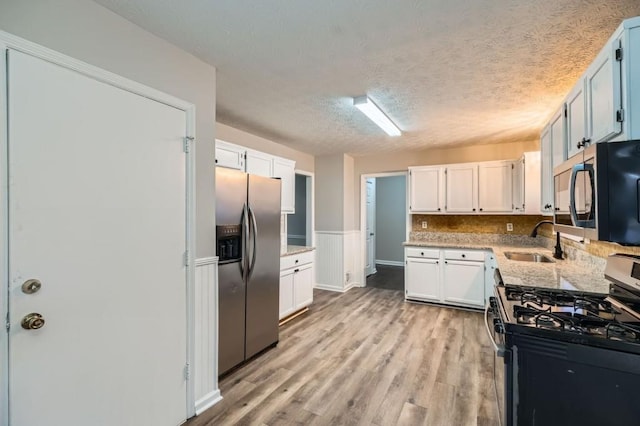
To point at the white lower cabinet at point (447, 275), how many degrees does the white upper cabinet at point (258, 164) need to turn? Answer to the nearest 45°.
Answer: approximately 45° to its left

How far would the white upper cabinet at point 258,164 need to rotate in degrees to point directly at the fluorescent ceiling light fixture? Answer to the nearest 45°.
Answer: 0° — it already faces it

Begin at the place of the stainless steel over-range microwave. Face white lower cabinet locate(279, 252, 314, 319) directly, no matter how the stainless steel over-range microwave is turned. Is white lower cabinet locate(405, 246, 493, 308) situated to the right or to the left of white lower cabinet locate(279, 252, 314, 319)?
right

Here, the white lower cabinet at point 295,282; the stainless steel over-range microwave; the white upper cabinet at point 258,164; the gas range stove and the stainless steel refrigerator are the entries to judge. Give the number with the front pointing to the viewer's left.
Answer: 2

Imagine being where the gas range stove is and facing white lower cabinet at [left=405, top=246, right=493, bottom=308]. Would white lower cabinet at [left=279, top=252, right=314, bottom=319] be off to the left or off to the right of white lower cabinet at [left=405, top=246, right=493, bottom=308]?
left

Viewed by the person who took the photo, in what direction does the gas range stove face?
facing to the left of the viewer

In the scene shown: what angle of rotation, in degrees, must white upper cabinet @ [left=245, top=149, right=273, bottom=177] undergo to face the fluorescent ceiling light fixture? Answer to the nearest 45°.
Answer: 0° — it already faces it

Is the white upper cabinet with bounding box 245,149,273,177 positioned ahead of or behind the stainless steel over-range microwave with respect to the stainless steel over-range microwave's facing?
ahead

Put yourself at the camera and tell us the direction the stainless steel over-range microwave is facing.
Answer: facing to the left of the viewer

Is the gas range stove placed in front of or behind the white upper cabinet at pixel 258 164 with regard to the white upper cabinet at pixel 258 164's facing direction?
in front

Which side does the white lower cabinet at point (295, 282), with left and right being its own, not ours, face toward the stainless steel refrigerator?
right

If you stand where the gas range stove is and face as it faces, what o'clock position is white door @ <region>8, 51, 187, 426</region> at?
The white door is roughly at 11 o'clock from the gas range stove.

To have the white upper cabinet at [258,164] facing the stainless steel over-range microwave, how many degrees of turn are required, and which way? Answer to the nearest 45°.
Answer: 0° — it already faces it

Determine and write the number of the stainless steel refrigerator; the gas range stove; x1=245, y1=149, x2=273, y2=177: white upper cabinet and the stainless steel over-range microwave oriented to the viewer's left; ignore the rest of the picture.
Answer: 2

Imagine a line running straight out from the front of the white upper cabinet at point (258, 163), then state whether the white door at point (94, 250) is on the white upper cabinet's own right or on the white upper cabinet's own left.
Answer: on the white upper cabinet's own right

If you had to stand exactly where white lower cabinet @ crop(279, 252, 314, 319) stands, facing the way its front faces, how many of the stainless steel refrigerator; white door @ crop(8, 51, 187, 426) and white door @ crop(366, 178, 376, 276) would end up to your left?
1

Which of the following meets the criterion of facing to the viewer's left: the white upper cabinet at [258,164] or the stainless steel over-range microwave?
the stainless steel over-range microwave
